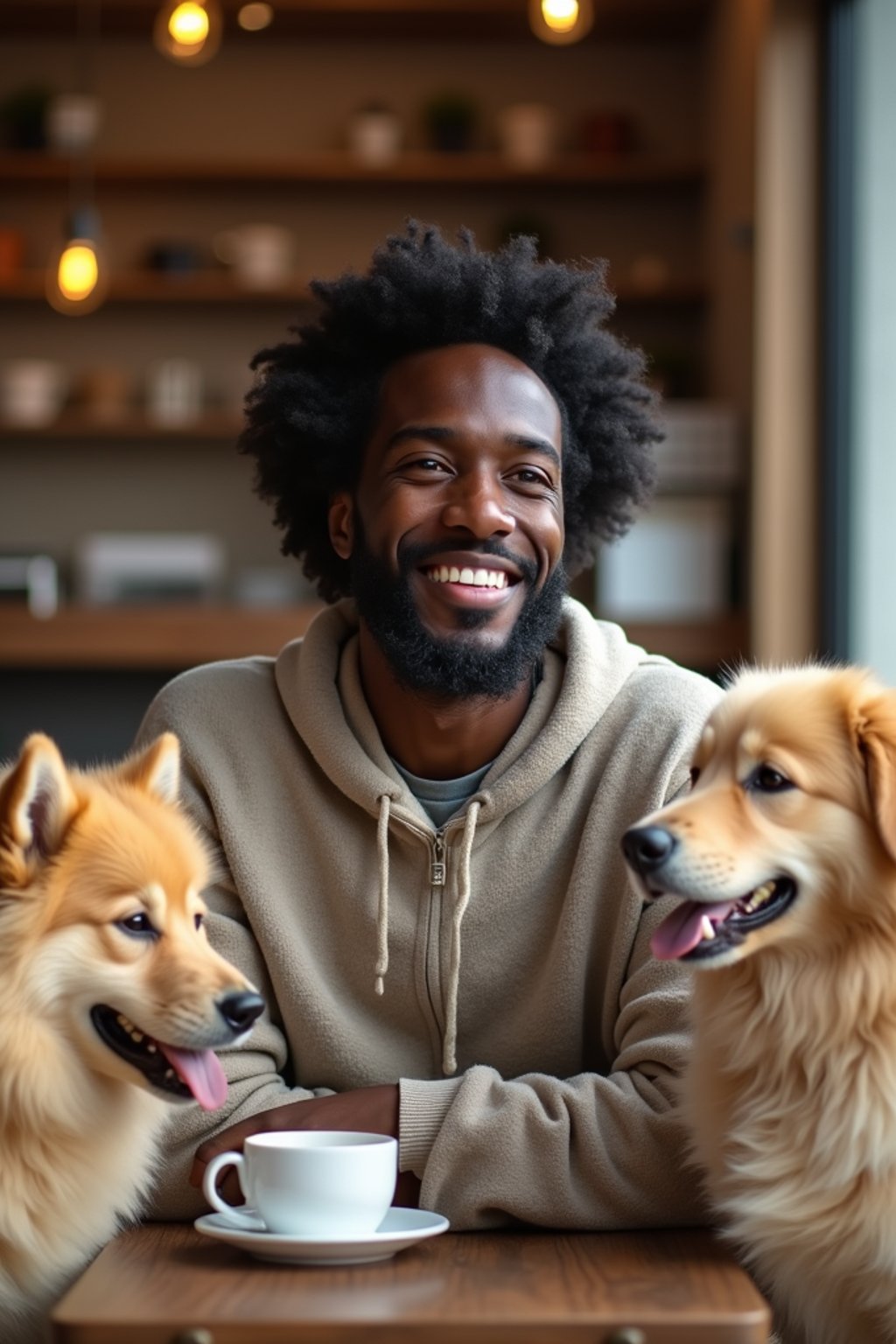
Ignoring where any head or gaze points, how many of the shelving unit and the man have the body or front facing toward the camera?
2

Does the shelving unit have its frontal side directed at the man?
yes

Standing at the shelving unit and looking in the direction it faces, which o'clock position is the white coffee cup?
The white coffee cup is roughly at 12 o'clock from the shelving unit.

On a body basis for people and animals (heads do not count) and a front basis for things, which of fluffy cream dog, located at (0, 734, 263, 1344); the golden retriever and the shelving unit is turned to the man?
the shelving unit

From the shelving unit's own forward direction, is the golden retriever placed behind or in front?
in front

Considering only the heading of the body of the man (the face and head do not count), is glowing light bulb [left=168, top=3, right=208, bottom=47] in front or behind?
behind

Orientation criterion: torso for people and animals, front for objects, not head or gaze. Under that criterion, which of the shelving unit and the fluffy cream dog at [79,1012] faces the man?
the shelving unit

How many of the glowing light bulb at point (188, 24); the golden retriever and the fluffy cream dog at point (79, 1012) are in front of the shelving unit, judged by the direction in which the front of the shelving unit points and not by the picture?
3

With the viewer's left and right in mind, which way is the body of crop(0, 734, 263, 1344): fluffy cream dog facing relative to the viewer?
facing the viewer and to the right of the viewer

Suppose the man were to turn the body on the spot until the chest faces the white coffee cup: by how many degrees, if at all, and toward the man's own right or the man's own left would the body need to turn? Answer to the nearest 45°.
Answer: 0° — they already face it
